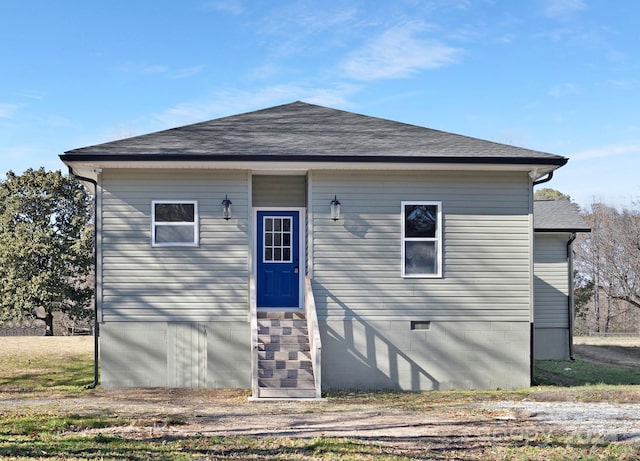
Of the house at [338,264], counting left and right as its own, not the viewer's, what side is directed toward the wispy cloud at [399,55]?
back

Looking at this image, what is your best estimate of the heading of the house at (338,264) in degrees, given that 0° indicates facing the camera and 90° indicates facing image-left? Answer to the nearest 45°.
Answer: approximately 0°

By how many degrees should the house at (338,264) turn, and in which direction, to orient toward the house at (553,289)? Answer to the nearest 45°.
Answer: approximately 135° to its left

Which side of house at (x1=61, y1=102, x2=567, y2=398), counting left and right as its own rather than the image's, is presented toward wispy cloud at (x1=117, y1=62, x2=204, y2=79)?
back

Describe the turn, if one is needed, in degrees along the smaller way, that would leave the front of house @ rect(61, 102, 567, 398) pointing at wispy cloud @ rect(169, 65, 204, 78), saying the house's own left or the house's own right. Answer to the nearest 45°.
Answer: approximately 180°

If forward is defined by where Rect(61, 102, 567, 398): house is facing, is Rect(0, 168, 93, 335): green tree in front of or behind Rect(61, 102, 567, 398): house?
behind

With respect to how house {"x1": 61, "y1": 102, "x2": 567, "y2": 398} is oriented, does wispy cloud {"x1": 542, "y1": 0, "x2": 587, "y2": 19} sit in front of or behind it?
behind

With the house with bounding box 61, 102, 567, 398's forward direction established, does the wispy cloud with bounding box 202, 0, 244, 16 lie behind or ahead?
behind
